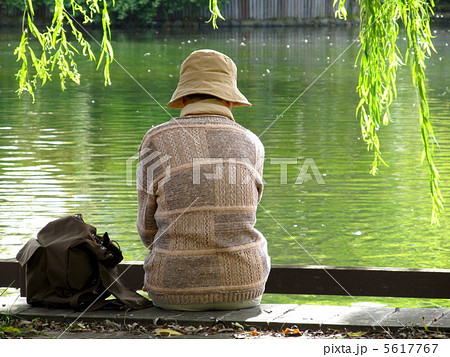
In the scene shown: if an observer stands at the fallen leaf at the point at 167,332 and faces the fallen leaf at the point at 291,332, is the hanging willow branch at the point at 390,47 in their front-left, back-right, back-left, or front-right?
front-left

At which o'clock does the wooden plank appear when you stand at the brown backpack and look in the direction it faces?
The wooden plank is roughly at 6 o'clock from the brown backpack.

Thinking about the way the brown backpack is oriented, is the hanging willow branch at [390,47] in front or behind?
behind
